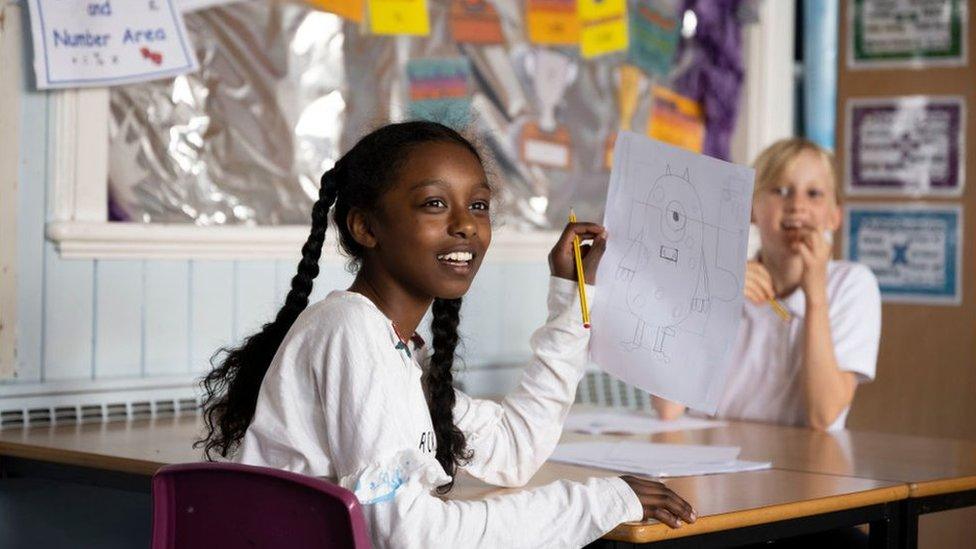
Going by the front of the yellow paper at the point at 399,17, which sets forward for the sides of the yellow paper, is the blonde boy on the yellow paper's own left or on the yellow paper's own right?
on the yellow paper's own left

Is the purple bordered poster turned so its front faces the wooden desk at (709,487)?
yes

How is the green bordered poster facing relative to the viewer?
toward the camera

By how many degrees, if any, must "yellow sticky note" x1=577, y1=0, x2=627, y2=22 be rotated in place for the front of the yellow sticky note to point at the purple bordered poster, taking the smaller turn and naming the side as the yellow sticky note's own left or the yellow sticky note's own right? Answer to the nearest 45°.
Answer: approximately 135° to the yellow sticky note's own left

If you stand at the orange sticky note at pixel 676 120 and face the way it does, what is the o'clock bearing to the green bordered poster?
The green bordered poster is roughly at 8 o'clock from the orange sticky note.

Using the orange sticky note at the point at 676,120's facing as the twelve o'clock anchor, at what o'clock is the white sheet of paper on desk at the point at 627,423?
The white sheet of paper on desk is roughly at 12 o'clock from the orange sticky note.

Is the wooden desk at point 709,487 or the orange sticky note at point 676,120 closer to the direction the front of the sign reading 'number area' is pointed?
the wooden desk

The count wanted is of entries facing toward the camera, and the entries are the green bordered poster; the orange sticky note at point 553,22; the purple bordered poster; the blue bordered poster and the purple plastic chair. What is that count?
4

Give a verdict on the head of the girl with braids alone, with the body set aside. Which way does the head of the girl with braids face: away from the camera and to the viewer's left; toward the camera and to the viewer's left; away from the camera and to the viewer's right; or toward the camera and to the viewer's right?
toward the camera and to the viewer's right

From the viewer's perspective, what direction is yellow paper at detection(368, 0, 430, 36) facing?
toward the camera

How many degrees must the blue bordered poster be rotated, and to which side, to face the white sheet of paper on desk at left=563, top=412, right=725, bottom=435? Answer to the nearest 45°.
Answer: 0° — it already faces it

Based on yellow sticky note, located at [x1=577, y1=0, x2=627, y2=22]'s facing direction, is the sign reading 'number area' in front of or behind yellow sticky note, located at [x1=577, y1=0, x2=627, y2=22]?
in front

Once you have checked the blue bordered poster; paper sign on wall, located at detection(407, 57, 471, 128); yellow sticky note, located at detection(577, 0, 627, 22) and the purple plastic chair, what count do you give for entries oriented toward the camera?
3
